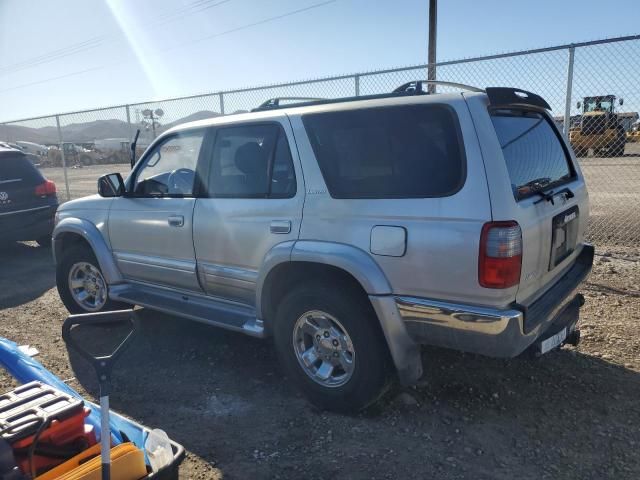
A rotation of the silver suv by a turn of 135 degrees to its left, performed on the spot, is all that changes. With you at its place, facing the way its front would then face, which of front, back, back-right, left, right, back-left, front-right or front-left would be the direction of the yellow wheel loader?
back-left

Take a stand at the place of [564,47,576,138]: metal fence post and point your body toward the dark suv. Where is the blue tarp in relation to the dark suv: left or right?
left

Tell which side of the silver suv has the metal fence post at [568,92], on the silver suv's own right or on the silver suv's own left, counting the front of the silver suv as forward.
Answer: on the silver suv's own right

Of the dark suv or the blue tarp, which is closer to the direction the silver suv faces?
the dark suv

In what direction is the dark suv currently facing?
away from the camera

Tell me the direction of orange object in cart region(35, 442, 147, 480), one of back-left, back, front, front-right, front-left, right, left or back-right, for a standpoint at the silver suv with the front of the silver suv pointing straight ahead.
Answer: left

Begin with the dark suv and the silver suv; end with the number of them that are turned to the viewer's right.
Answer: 0

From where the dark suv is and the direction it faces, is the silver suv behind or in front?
behind

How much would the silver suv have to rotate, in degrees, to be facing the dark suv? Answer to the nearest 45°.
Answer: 0° — it already faces it

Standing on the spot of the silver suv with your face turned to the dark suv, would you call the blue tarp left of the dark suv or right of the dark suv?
left

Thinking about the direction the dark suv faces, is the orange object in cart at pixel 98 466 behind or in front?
behind

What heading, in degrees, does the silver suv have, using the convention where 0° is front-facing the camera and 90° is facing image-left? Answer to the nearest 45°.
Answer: approximately 135°
